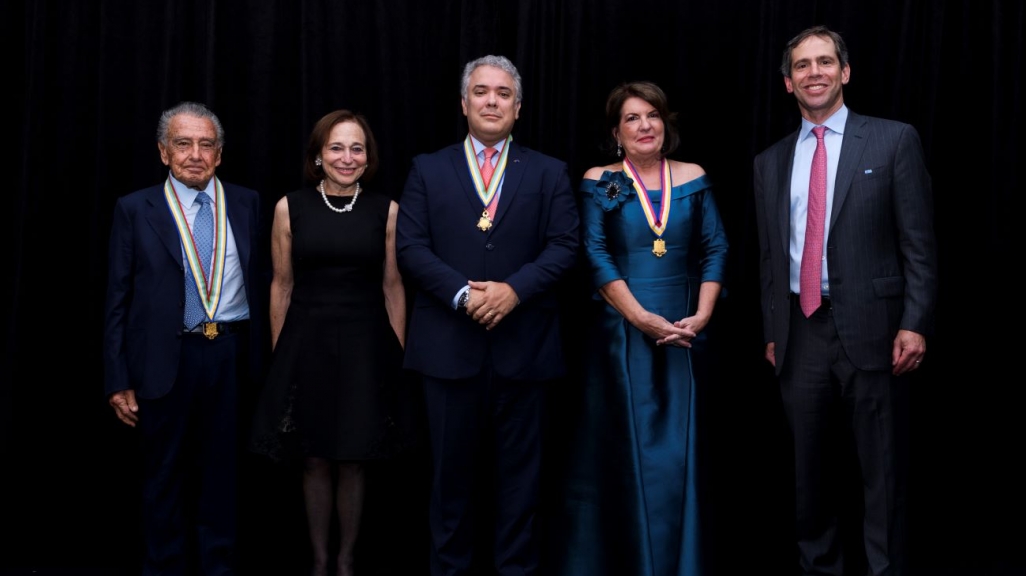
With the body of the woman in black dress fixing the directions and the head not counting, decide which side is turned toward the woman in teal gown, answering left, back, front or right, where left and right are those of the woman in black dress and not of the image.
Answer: left

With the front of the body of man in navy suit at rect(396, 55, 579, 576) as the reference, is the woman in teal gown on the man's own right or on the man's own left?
on the man's own left

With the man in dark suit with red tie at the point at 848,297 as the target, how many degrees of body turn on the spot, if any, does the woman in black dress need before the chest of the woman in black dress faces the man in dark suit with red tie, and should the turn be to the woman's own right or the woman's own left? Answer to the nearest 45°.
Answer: approximately 90° to the woman's own left

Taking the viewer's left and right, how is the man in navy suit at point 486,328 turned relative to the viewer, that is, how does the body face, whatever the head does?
facing the viewer

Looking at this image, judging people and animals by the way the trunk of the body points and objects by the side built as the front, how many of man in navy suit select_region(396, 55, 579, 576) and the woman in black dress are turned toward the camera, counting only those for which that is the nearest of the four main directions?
2

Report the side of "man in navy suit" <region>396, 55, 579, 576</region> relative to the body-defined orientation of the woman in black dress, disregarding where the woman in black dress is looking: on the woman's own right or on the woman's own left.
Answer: on the woman's own left

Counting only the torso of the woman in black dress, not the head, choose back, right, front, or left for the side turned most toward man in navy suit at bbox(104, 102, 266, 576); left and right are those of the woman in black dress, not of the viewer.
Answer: right

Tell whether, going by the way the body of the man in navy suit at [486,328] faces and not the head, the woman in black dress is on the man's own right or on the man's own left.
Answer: on the man's own right

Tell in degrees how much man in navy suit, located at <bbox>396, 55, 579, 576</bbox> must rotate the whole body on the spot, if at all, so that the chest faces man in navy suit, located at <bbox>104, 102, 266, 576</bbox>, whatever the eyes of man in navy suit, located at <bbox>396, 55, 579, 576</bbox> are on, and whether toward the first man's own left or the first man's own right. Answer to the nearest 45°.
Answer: approximately 90° to the first man's own right

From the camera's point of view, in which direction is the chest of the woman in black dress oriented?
toward the camera

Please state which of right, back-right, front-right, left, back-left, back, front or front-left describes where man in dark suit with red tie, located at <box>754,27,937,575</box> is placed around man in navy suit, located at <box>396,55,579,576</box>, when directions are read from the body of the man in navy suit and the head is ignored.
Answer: left

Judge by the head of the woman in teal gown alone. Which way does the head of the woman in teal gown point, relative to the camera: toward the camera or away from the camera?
toward the camera

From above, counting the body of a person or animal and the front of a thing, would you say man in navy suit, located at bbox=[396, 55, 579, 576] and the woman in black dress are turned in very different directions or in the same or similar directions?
same or similar directions
